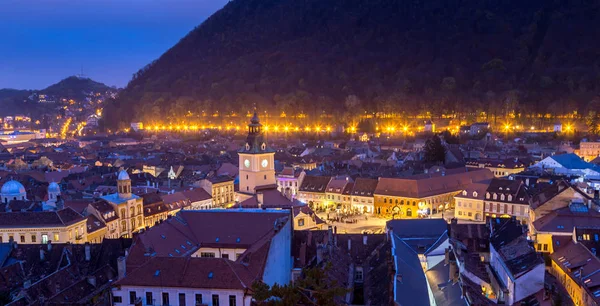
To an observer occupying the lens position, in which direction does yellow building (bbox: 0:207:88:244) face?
facing the viewer

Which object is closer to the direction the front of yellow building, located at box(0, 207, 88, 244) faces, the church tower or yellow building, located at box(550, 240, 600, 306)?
the yellow building

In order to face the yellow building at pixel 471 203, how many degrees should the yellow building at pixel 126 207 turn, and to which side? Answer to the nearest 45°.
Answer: approximately 45° to its left

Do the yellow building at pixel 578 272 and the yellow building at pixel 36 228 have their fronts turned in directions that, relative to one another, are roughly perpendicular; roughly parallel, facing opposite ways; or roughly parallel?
roughly perpendicular

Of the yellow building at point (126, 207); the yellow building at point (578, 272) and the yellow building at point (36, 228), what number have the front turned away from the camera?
0

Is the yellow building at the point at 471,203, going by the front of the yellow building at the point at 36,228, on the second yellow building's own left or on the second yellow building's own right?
on the second yellow building's own left

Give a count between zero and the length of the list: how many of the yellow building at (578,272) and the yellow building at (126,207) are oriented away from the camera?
0

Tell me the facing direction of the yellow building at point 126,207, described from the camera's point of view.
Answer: facing the viewer and to the right of the viewer

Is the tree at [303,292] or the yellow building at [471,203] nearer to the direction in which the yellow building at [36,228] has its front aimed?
the tree

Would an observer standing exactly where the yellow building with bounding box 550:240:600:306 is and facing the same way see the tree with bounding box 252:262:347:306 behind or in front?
in front

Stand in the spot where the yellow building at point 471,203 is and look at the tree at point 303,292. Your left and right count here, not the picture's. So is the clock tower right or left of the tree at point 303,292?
right

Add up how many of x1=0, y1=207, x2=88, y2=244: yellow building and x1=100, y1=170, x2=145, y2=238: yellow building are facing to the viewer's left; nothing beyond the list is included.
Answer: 0

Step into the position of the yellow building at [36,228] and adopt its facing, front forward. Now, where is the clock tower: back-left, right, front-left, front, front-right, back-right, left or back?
left
